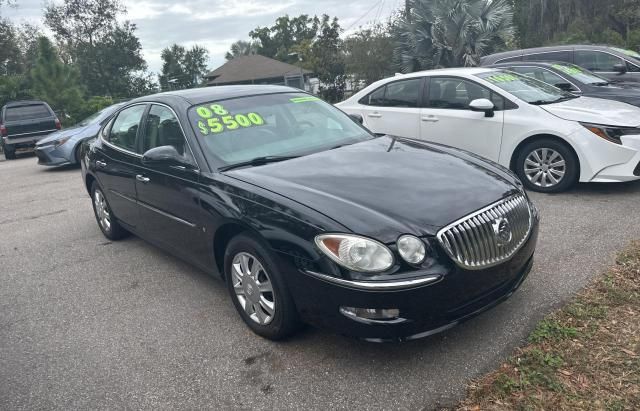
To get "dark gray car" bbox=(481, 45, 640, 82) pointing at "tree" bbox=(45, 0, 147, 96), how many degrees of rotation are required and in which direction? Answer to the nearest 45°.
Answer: approximately 180°

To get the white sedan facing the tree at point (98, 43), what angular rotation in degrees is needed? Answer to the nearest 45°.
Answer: approximately 180°

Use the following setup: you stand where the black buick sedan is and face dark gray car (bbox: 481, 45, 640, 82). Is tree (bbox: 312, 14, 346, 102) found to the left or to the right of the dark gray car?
left

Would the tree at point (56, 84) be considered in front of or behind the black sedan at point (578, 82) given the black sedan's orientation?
behind

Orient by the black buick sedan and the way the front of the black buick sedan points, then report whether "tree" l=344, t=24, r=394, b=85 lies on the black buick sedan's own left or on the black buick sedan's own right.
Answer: on the black buick sedan's own left

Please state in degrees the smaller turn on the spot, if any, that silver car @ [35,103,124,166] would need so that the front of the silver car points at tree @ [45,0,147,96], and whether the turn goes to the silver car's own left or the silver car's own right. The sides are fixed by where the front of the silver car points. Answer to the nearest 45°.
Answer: approximately 135° to the silver car's own right

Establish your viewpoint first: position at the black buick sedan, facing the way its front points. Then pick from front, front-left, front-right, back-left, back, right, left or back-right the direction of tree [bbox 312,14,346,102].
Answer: back-left

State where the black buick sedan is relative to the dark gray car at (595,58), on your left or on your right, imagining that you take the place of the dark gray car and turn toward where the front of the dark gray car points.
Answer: on your right

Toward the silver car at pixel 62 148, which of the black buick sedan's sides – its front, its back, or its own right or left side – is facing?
back

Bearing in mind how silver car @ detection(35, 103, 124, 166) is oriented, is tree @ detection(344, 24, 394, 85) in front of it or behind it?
behind

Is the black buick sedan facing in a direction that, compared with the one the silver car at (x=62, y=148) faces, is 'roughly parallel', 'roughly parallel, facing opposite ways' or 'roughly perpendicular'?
roughly perpendicular
